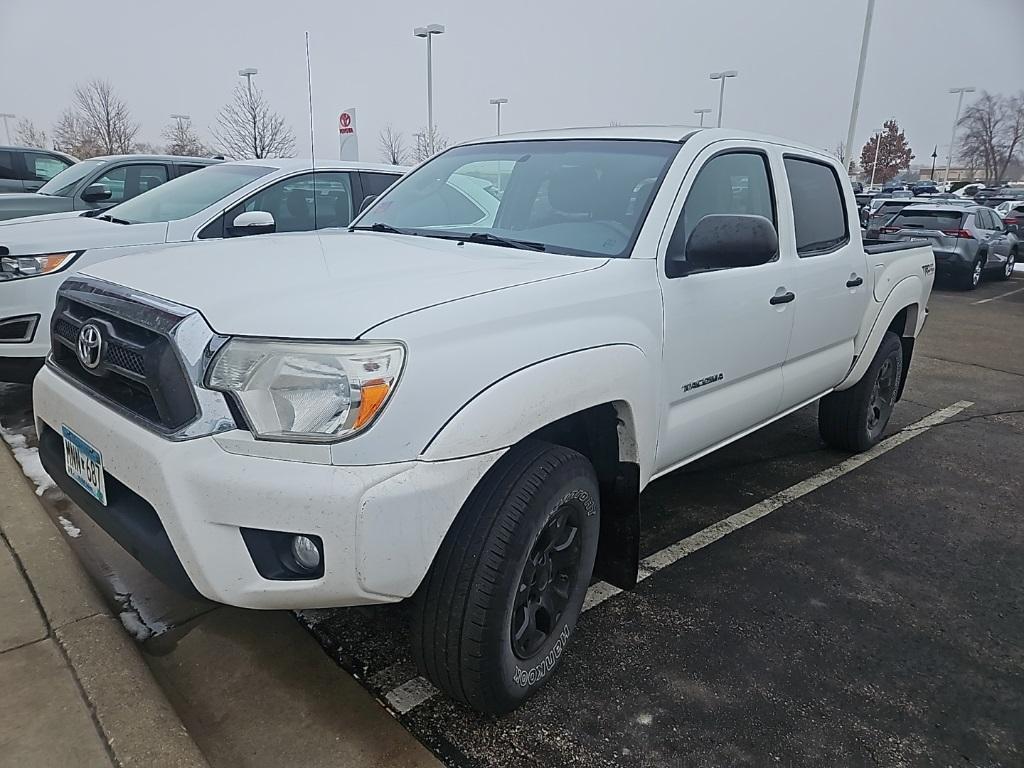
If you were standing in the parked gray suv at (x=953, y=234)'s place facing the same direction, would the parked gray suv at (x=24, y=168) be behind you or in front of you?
behind

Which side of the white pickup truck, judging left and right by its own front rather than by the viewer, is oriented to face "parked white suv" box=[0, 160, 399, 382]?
right

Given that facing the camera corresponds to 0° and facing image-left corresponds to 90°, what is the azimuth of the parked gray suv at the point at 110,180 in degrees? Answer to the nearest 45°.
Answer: approximately 45°

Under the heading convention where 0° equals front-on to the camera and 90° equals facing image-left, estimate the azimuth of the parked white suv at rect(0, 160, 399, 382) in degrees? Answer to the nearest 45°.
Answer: approximately 45°

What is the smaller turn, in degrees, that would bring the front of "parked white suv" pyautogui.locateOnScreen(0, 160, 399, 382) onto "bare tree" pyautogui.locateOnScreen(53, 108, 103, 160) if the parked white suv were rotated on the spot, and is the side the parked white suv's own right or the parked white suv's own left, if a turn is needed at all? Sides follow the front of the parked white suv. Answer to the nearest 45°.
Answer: approximately 135° to the parked white suv's own right

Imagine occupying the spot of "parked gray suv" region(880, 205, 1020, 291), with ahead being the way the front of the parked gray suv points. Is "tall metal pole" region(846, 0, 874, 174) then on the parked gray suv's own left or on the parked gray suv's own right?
on the parked gray suv's own left

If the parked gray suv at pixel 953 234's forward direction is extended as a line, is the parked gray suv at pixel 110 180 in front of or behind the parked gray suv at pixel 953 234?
behind

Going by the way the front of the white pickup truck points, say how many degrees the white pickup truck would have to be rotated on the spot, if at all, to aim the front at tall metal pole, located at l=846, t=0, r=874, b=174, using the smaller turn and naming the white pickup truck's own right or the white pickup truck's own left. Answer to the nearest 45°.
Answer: approximately 180°

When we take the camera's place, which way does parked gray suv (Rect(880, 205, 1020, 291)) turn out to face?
facing away from the viewer and to the right of the viewer

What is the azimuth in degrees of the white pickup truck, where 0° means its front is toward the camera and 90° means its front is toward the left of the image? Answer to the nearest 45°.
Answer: approximately 45°

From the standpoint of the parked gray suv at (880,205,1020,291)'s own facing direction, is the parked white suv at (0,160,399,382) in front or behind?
behind
